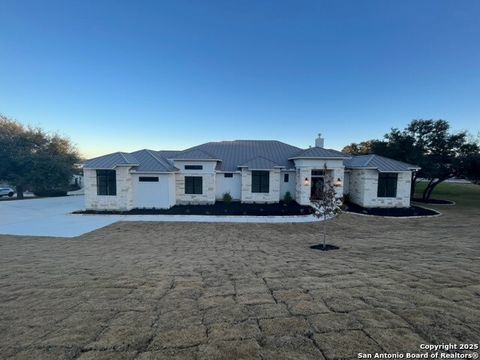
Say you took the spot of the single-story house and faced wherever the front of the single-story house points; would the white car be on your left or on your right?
on your right

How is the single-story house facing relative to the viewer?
toward the camera
